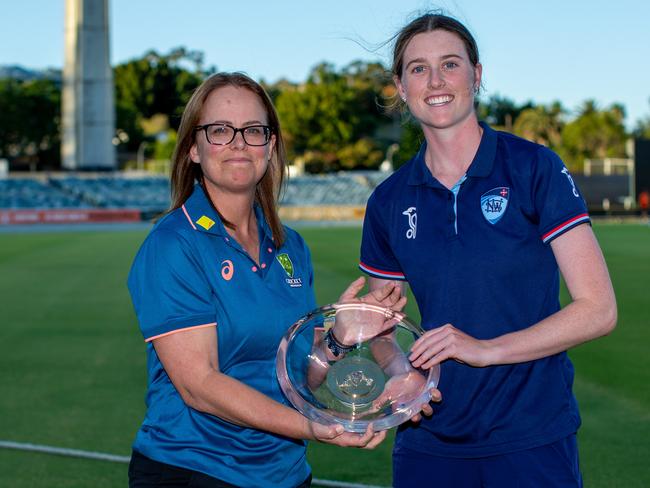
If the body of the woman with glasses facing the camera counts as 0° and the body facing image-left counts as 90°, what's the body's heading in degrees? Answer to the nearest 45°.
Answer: approximately 315°
